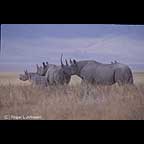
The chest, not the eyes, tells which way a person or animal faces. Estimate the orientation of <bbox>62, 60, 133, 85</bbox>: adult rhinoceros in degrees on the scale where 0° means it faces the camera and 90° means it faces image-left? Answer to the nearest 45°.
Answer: approximately 90°
